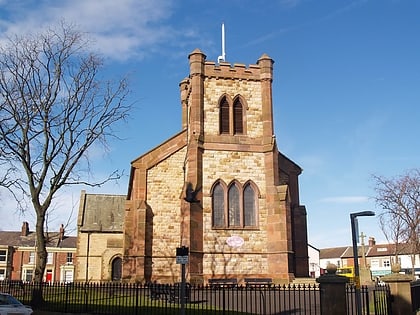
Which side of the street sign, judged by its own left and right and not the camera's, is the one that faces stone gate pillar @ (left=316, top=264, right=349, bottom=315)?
left

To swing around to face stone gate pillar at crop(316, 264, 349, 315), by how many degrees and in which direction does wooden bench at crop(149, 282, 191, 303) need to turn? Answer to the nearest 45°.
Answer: approximately 45° to its left

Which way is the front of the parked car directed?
to the viewer's right

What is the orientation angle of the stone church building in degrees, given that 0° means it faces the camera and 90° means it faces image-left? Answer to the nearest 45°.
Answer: approximately 0°

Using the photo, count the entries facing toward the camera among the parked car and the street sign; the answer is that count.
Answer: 1

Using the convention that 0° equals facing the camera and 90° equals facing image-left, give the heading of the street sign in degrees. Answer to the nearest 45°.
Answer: approximately 0°
